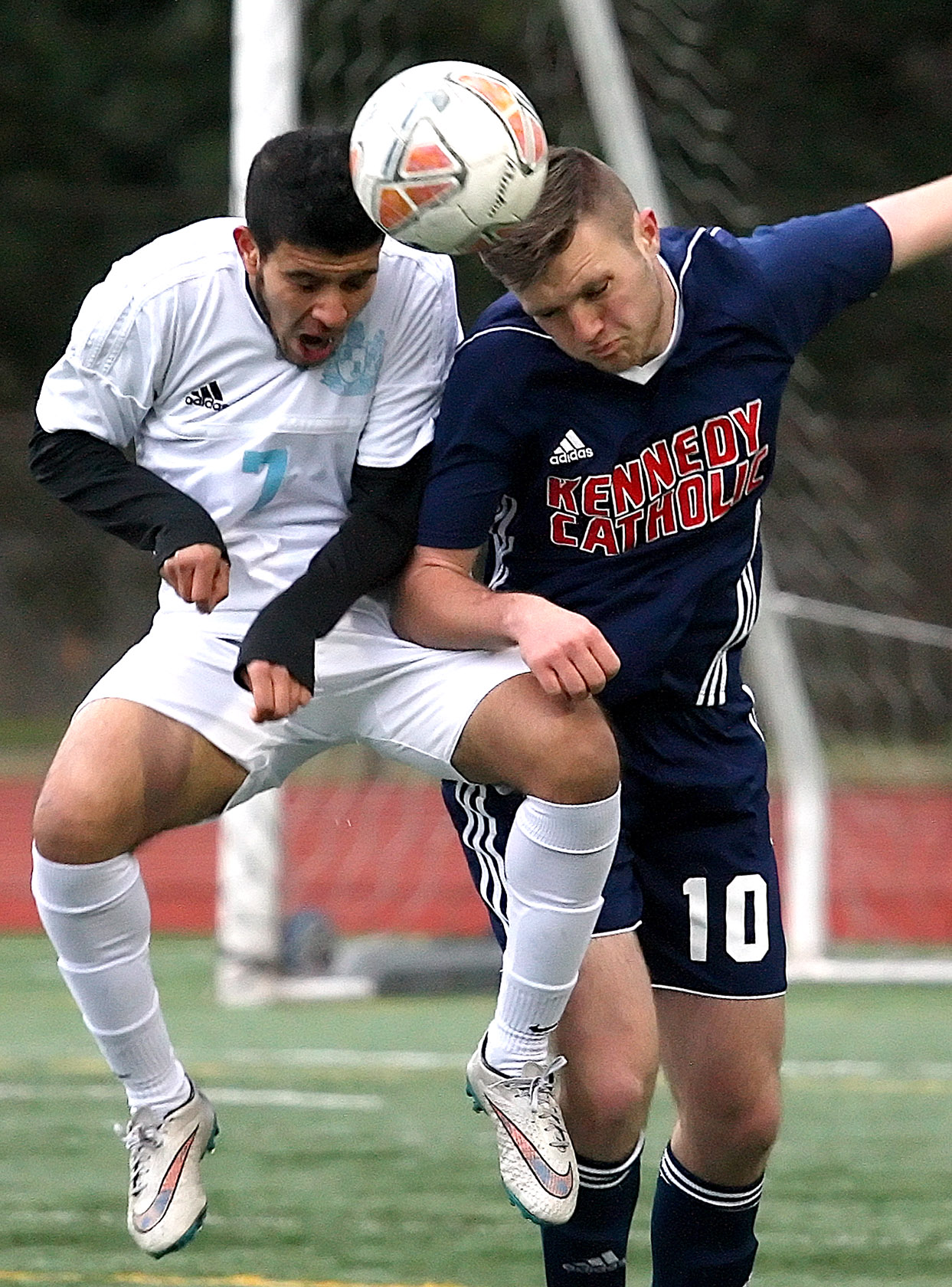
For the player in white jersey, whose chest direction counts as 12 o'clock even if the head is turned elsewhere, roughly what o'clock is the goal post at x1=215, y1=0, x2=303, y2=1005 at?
The goal post is roughly at 6 o'clock from the player in white jersey.

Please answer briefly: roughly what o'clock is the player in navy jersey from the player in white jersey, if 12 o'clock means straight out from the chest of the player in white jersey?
The player in navy jersey is roughly at 9 o'clock from the player in white jersey.

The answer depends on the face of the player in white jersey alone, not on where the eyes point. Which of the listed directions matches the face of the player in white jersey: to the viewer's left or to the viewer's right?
to the viewer's right

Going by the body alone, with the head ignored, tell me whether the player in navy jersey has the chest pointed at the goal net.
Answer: no

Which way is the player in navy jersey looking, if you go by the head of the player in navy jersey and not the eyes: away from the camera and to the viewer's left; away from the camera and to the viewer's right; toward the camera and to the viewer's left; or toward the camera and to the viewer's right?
toward the camera and to the viewer's left

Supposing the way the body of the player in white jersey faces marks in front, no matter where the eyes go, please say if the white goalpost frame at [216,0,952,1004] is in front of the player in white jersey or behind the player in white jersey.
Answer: behind

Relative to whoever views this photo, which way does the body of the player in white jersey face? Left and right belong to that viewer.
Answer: facing the viewer

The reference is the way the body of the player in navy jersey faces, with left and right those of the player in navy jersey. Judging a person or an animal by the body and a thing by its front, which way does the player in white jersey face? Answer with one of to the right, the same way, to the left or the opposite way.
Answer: the same way

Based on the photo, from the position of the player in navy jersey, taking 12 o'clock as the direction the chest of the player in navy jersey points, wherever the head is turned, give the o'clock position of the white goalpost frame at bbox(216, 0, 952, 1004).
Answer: The white goalpost frame is roughly at 6 o'clock from the player in navy jersey.

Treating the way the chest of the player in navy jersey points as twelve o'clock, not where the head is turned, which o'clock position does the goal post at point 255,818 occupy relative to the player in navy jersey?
The goal post is roughly at 5 o'clock from the player in navy jersey.

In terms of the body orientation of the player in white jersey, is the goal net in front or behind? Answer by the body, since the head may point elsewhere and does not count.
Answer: behind

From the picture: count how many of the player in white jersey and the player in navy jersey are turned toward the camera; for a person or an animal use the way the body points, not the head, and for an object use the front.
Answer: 2

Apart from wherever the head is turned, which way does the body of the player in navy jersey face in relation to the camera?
toward the camera
